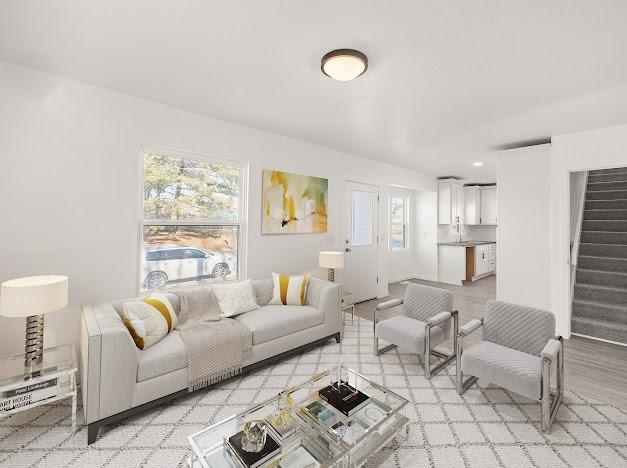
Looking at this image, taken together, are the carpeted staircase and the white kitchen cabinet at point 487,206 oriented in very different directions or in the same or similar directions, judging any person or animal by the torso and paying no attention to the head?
same or similar directions

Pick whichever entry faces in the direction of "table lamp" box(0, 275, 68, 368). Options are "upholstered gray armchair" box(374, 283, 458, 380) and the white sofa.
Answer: the upholstered gray armchair

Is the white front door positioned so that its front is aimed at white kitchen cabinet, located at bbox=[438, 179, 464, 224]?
no

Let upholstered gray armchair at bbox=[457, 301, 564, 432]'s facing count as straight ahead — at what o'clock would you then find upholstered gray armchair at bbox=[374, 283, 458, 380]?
upholstered gray armchair at bbox=[374, 283, 458, 380] is roughly at 2 o'clock from upholstered gray armchair at bbox=[457, 301, 564, 432].

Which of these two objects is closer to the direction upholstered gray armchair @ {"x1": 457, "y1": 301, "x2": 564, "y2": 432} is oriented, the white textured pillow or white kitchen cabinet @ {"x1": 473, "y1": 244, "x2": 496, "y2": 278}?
the white textured pillow

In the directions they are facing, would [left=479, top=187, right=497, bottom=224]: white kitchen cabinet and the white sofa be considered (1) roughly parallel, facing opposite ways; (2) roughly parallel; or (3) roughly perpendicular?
roughly perpendicular

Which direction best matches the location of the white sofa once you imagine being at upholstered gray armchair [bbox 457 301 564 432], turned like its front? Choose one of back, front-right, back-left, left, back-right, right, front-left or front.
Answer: front

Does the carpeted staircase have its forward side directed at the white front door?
no

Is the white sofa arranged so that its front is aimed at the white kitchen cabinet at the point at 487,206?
no

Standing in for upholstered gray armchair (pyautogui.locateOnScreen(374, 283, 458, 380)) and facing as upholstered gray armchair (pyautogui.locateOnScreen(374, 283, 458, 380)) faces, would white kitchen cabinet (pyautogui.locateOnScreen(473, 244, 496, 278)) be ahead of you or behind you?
behind

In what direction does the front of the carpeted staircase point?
toward the camera

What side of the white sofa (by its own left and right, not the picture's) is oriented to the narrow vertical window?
left

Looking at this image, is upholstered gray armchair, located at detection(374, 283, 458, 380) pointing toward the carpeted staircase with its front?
no

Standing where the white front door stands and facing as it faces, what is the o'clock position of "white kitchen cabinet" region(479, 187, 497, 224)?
The white kitchen cabinet is roughly at 9 o'clock from the white front door.

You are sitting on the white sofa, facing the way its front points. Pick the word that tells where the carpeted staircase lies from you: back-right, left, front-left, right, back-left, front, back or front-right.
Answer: front-left

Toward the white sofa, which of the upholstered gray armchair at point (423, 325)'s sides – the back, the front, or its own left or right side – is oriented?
front

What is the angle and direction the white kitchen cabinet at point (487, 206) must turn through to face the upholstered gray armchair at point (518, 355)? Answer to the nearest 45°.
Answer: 0° — it already faces it

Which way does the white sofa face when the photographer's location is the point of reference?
facing the viewer and to the right of the viewer

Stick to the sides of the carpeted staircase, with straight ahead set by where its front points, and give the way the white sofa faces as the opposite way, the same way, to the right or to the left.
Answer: to the left

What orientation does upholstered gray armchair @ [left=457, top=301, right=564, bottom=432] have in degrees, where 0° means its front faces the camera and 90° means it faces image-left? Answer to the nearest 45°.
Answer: approximately 45°

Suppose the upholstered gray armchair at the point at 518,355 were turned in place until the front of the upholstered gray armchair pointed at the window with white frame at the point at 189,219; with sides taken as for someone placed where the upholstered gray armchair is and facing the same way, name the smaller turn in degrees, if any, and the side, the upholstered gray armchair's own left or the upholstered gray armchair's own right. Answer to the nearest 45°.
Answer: approximately 45° to the upholstered gray armchair's own right
